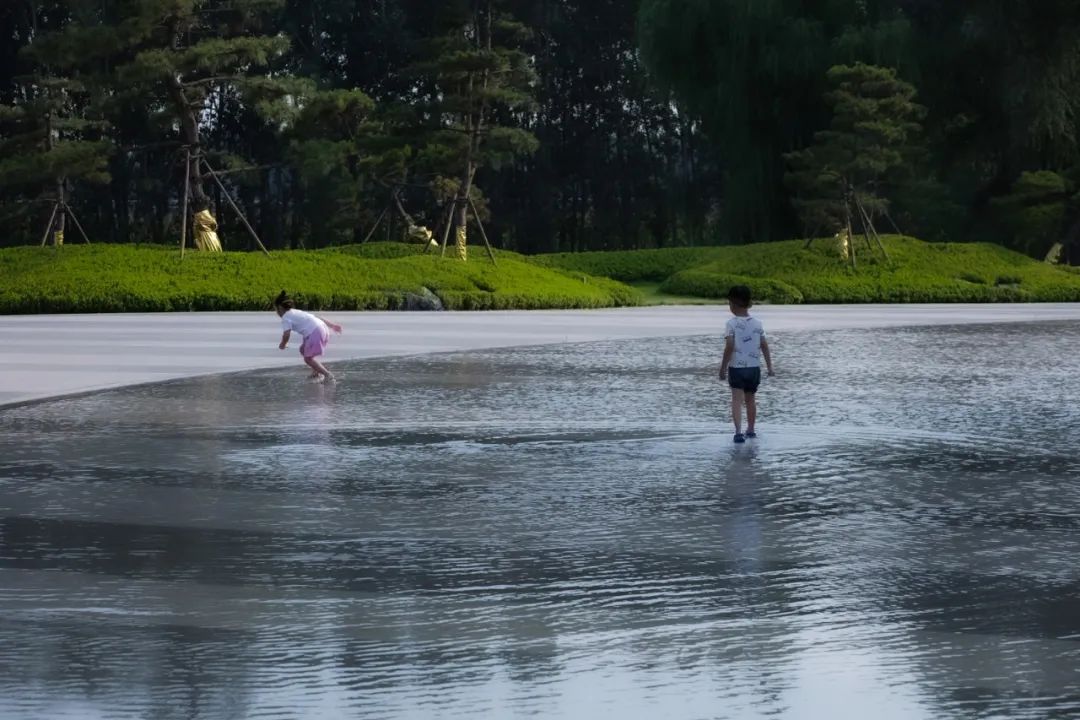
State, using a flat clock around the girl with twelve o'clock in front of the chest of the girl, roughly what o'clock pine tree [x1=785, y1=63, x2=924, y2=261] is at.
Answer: The pine tree is roughly at 4 o'clock from the girl.

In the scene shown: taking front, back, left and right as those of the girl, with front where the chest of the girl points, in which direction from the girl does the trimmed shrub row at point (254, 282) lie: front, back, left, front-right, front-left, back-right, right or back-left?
right

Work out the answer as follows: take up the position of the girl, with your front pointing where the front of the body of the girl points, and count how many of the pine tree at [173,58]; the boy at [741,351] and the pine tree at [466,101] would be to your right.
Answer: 2

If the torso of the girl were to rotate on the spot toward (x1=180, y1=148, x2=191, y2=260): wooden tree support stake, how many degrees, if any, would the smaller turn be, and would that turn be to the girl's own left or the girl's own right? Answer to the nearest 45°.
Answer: approximately 90° to the girl's own right

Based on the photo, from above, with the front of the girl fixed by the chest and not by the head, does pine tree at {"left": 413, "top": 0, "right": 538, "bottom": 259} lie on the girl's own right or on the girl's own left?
on the girl's own right

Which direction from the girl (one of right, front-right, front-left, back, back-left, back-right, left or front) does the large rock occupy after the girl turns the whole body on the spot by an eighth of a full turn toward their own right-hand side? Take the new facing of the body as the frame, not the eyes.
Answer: front-right

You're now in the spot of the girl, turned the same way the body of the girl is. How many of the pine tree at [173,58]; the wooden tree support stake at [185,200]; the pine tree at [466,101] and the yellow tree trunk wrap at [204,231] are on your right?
4

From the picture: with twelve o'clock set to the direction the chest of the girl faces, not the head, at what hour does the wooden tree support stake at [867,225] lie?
The wooden tree support stake is roughly at 4 o'clock from the girl.

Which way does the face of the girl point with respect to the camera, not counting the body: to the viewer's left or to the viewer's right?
to the viewer's left

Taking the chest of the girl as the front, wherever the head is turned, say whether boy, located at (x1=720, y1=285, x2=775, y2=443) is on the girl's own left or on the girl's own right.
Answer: on the girl's own left

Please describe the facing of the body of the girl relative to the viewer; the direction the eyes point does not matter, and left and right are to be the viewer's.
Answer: facing to the left of the viewer

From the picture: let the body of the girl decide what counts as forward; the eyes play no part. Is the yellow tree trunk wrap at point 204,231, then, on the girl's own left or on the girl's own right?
on the girl's own right

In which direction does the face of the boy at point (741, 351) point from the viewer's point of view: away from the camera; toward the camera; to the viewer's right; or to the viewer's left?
away from the camera
